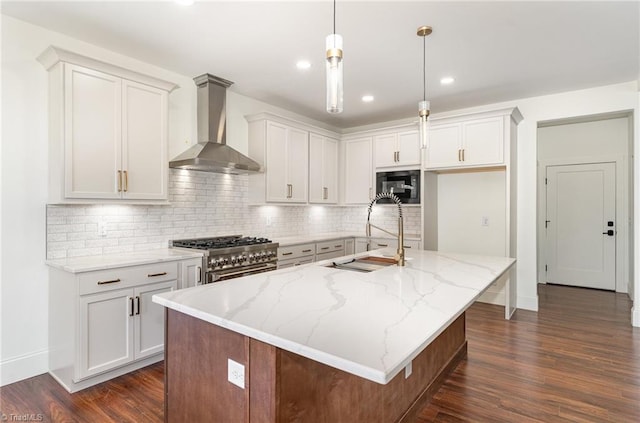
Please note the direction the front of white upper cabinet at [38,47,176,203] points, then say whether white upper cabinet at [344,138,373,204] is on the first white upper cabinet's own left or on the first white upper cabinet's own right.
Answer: on the first white upper cabinet's own left

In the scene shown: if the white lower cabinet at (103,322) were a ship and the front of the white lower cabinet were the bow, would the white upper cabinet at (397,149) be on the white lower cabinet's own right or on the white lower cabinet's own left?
on the white lower cabinet's own left

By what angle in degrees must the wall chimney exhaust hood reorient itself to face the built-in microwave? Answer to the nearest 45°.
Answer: approximately 45° to its left

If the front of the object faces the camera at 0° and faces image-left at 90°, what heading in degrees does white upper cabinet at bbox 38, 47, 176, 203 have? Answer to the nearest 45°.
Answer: approximately 315°

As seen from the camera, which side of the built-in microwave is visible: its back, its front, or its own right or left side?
front

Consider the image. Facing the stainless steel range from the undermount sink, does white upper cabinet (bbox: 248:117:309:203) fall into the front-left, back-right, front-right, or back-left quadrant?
front-right

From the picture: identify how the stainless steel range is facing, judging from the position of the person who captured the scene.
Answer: facing the viewer and to the right of the viewer

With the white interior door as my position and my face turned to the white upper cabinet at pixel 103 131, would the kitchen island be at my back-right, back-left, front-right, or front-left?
front-left

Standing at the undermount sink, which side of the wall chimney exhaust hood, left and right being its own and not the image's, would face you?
front

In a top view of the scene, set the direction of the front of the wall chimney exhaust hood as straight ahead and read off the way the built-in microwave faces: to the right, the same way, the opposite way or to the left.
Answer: to the right

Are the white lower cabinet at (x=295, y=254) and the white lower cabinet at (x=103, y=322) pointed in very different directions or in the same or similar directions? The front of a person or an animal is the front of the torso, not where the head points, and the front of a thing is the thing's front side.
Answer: same or similar directions

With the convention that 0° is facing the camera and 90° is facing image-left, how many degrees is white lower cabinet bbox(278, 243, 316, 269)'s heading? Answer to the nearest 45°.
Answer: approximately 315°

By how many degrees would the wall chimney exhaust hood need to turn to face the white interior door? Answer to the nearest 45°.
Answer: approximately 45° to its left

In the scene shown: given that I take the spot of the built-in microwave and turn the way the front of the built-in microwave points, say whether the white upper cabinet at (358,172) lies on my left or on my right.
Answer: on my right

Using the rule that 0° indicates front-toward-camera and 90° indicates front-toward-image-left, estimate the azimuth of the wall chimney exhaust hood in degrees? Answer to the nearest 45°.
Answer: approximately 315°
